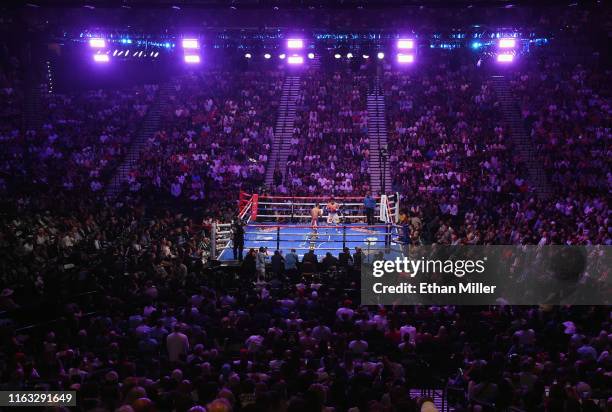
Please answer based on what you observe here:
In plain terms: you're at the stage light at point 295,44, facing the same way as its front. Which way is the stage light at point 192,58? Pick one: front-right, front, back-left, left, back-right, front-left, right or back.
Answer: right

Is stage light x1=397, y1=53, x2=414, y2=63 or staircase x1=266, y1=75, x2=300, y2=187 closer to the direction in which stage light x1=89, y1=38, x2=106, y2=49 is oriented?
the stage light

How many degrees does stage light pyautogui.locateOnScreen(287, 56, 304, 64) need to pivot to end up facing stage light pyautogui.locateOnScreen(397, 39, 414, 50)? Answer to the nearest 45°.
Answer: approximately 90° to its left

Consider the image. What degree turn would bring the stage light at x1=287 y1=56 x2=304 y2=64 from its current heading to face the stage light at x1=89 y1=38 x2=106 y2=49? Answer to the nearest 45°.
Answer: approximately 90° to its right

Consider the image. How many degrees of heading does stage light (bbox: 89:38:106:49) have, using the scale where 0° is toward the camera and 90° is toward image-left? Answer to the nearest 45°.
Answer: approximately 0°

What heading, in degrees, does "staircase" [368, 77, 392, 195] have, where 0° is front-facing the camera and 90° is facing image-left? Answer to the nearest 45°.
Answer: approximately 0°

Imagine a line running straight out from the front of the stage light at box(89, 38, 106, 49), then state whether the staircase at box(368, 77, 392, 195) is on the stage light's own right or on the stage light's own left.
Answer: on the stage light's own left

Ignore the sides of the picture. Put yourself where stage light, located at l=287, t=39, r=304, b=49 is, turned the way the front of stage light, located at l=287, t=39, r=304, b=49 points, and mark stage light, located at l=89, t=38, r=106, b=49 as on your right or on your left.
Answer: on your right

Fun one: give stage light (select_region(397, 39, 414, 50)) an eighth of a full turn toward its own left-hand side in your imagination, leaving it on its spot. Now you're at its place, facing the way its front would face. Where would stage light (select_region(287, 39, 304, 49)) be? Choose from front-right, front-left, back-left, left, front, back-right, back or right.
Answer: back-right

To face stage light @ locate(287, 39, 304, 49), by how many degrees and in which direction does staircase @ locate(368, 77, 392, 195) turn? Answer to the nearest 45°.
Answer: approximately 45° to its right
